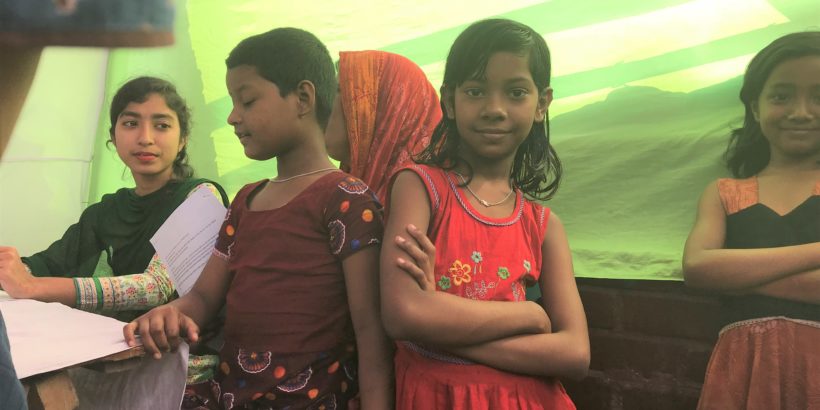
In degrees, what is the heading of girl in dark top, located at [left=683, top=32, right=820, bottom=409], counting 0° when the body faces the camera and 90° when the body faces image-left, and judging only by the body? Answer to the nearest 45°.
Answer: approximately 0°

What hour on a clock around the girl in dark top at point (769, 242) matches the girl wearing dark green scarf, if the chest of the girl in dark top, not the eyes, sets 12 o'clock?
The girl wearing dark green scarf is roughly at 3 o'clock from the girl in dark top.

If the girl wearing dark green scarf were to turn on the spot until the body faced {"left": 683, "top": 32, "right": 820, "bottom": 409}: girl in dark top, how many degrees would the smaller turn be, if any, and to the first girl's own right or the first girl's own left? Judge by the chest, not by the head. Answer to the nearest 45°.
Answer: approximately 90° to the first girl's own left
